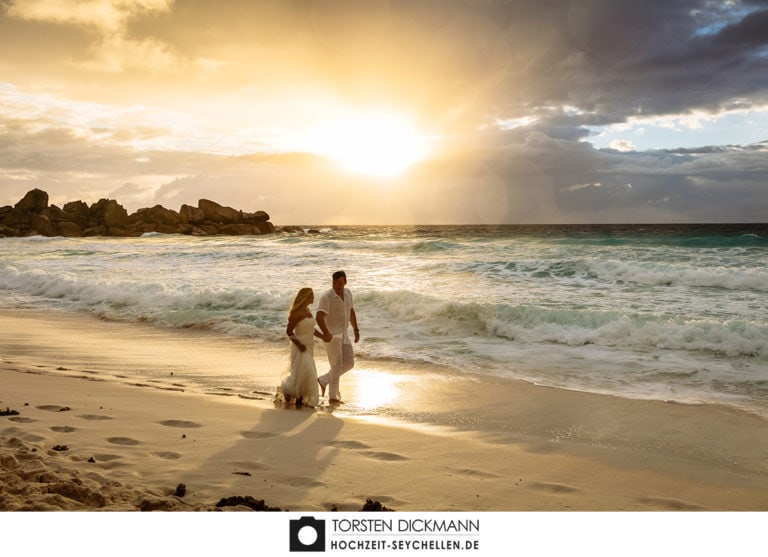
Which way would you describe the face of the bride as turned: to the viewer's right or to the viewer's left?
to the viewer's right

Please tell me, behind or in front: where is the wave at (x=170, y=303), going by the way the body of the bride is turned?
behind

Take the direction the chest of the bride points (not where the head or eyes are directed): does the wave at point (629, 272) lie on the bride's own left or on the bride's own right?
on the bride's own left

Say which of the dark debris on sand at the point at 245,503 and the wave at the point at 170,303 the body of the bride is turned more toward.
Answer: the dark debris on sand

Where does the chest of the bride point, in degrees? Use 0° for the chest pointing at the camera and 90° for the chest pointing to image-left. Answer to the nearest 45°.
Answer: approximately 315°

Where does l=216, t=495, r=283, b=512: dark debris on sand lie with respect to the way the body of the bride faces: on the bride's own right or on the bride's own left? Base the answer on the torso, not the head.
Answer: on the bride's own right
